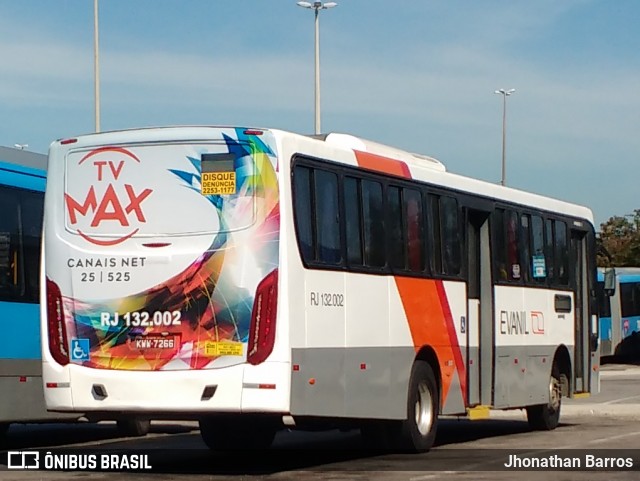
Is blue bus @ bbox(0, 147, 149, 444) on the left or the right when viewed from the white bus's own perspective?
on its left

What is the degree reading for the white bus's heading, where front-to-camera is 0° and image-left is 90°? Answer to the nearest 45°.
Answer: approximately 225°

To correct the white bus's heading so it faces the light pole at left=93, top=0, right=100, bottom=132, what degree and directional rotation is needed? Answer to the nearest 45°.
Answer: approximately 45° to its left
